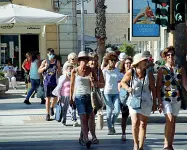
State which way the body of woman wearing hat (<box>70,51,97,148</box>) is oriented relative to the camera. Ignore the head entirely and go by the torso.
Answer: toward the camera

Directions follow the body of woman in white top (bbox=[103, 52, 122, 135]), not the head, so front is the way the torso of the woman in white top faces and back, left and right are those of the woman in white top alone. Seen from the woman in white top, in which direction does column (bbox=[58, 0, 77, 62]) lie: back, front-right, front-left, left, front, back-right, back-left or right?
back

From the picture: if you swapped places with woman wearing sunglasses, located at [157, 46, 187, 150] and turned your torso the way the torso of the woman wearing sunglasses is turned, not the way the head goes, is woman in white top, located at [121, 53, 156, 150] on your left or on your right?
on your right

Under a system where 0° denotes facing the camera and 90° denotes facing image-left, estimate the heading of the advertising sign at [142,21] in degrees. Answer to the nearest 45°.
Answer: approximately 0°

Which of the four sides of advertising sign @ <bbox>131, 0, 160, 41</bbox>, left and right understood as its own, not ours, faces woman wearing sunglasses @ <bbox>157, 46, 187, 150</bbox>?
front

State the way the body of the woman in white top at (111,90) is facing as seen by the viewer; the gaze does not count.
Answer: toward the camera

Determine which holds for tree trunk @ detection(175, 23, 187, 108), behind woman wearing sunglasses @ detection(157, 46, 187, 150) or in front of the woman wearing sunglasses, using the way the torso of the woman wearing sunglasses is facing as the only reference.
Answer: behind

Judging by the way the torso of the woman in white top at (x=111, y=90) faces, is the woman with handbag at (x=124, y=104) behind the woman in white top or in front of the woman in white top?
in front

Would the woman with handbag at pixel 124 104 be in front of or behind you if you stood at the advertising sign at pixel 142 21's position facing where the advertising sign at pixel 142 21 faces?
in front

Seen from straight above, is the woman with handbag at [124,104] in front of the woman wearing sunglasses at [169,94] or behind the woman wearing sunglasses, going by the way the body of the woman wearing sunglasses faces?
behind

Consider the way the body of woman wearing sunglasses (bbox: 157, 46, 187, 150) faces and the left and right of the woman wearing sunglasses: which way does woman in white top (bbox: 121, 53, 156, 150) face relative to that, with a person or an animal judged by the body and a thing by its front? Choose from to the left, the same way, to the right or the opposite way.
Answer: the same way

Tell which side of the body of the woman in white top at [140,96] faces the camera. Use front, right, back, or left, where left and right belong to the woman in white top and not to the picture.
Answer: front

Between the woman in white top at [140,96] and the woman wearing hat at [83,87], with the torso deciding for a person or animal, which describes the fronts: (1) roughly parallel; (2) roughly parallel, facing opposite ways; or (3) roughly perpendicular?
roughly parallel

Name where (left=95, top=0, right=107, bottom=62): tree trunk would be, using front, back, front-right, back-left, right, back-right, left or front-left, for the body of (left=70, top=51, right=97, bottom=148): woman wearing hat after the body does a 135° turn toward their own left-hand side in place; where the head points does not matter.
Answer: front-left

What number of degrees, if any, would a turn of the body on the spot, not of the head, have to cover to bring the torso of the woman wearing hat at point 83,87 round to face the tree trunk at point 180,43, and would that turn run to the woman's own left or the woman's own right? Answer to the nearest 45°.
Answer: approximately 135° to the woman's own left
